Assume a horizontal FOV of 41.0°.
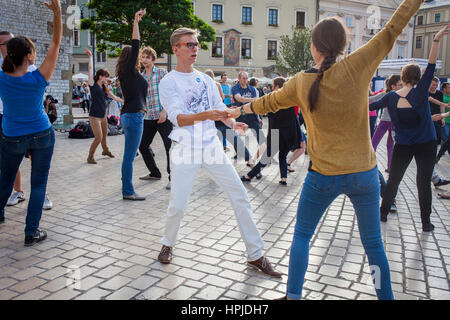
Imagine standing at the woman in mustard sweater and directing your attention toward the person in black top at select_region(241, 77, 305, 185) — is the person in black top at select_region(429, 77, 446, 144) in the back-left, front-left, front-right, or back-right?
front-right

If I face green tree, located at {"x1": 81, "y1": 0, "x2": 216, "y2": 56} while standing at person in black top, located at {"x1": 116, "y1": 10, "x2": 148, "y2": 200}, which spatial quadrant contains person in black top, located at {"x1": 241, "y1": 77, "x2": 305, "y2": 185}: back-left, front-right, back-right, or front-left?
front-right

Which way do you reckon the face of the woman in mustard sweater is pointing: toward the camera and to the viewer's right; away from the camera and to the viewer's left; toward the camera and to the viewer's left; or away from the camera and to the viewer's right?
away from the camera and to the viewer's left

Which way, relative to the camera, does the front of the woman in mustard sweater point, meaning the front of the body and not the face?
away from the camera

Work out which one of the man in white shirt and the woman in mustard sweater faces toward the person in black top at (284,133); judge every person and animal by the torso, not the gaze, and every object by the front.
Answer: the woman in mustard sweater

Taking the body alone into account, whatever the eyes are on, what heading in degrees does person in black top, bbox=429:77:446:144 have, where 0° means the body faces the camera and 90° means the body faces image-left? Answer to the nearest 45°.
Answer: approximately 45°

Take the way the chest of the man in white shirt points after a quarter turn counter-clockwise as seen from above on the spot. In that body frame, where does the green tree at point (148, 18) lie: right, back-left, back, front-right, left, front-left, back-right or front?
front-left

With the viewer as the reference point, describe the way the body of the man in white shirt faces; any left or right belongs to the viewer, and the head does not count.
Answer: facing the viewer and to the right of the viewer

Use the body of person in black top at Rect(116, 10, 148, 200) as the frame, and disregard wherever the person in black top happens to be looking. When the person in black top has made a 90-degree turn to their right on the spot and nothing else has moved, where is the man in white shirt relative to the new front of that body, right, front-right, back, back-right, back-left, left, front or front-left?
front

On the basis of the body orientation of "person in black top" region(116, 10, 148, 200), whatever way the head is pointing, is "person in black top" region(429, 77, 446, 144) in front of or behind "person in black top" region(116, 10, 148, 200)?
in front

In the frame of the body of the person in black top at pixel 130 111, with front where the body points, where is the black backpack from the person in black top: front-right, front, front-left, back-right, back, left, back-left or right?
left
